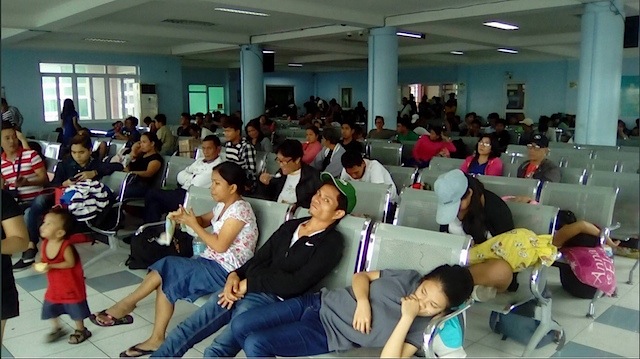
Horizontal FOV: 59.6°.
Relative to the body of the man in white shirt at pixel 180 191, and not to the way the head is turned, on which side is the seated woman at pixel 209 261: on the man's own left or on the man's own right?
on the man's own left

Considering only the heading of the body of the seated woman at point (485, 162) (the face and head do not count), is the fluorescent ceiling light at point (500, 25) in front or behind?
behind

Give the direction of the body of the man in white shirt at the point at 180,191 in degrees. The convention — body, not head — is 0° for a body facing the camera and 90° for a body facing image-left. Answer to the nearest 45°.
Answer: approximately 45°

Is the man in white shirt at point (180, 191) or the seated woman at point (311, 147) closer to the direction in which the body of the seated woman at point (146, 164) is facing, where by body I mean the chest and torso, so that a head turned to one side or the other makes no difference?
the man in white shirt

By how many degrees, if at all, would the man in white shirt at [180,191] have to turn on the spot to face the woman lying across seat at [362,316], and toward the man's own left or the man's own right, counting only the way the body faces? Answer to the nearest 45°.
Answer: approximately 45° to the man's own left

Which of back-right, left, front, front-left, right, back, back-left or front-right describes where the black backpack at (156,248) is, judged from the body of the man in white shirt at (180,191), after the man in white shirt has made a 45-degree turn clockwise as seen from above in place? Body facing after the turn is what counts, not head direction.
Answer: left

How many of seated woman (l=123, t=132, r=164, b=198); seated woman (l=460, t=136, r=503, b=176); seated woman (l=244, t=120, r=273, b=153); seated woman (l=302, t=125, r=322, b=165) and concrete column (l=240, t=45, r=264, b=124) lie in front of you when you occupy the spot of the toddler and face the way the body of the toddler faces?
0

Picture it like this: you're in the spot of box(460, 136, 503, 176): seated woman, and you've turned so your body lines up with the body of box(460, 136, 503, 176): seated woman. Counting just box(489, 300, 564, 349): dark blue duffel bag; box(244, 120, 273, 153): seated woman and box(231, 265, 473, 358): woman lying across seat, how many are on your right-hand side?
1

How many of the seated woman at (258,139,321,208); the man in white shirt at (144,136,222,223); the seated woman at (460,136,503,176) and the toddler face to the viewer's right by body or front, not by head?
0

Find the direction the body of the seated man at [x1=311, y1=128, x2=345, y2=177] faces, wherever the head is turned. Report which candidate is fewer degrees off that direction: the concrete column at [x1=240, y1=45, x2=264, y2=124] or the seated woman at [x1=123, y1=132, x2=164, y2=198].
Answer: the seated woman

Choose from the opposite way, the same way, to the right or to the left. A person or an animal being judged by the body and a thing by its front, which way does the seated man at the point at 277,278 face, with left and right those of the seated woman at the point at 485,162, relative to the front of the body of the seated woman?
the same way

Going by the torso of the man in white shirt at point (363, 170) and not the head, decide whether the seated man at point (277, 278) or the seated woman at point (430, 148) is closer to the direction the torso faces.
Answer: the seated man

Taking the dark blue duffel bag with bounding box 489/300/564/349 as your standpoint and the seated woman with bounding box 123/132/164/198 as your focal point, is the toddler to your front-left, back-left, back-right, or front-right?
front-left

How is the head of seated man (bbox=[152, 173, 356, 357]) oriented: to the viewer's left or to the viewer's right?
to the viewer's left

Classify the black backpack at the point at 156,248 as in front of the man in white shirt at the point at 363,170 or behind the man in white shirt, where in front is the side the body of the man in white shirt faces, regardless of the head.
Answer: in front

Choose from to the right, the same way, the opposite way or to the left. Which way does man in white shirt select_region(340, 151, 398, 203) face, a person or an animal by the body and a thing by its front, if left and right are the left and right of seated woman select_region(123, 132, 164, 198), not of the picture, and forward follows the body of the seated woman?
the same way

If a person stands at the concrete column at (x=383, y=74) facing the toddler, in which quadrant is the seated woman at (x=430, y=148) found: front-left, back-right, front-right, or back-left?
front-left

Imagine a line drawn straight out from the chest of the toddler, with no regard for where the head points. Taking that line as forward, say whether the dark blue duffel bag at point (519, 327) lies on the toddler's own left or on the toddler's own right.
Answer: on the toddler's own left

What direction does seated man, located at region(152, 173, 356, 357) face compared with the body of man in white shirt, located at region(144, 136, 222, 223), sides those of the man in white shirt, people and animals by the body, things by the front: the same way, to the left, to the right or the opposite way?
the same way
